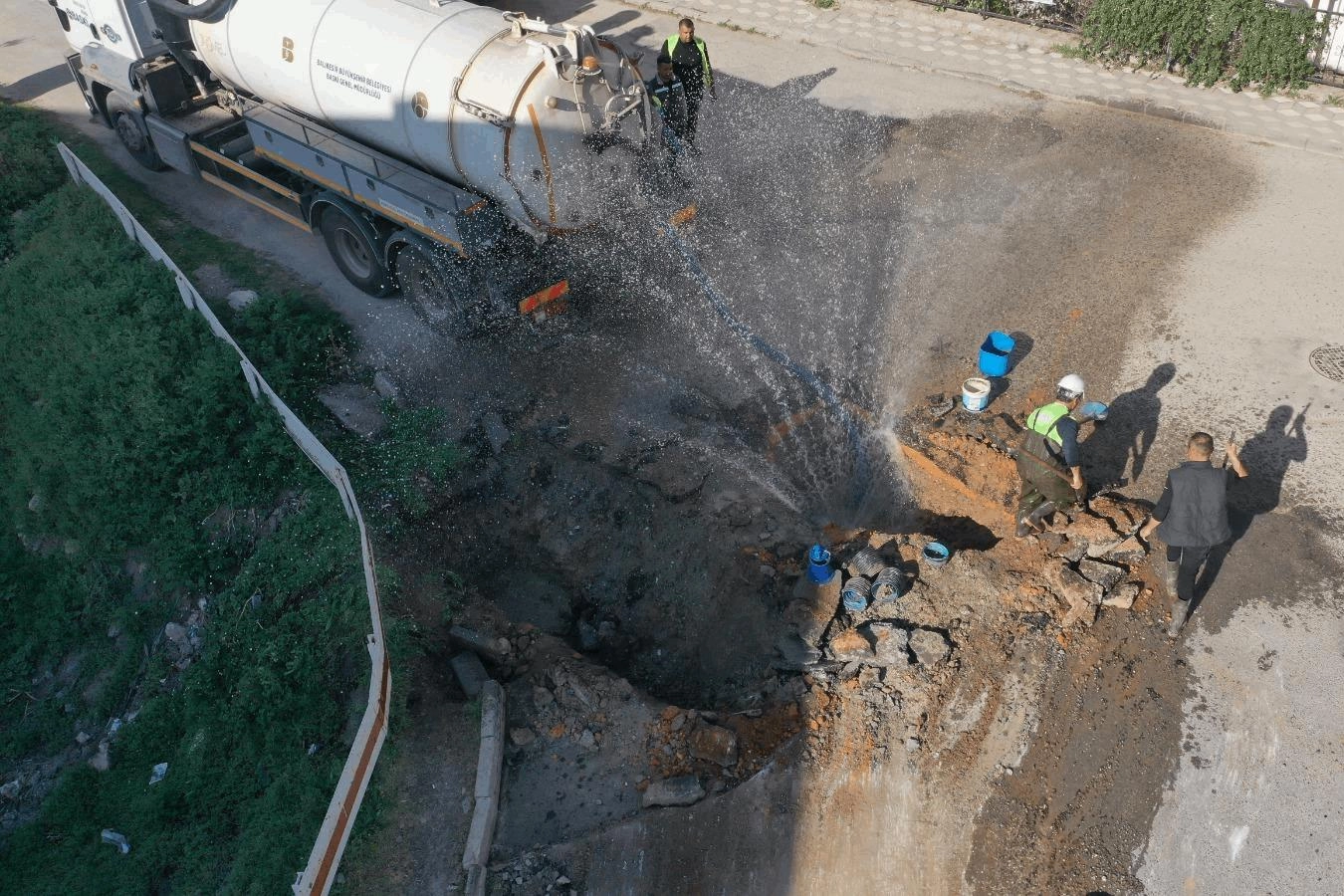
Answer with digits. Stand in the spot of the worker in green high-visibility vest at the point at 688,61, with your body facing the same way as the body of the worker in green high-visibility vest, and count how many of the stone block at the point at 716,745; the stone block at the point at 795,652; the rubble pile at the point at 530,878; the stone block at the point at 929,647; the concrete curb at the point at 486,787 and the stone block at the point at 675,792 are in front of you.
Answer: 6

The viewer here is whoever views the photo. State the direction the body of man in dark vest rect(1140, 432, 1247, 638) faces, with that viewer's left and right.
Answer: facing away from the viewer

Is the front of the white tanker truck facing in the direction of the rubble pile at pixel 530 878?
no

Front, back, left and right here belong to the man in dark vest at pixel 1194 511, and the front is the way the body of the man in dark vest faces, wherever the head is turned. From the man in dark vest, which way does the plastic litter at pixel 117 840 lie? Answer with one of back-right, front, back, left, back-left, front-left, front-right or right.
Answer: back-left

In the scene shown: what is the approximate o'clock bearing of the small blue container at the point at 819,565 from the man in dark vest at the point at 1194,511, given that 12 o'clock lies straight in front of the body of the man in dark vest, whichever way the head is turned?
The small blue container is roughly at 8 o'clock from the man in dark vest.

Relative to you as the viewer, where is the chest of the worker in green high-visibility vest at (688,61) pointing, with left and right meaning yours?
facing the viewer

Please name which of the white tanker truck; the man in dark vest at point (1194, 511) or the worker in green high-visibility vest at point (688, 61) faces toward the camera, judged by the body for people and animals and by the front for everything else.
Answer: the worker in green high-visibility vest

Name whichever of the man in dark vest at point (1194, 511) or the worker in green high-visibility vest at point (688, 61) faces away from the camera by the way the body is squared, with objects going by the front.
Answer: the man in dark vest

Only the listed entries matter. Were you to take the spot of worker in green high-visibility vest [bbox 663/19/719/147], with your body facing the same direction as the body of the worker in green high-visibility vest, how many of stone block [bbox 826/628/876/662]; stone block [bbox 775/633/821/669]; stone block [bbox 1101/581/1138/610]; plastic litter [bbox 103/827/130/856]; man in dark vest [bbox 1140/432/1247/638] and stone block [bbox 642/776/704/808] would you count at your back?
0

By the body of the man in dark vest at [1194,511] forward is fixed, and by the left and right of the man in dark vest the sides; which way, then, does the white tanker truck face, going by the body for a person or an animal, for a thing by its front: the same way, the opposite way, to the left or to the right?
to the left

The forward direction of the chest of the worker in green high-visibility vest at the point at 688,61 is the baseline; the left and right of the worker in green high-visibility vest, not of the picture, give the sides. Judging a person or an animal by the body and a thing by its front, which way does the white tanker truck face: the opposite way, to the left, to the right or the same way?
to the right

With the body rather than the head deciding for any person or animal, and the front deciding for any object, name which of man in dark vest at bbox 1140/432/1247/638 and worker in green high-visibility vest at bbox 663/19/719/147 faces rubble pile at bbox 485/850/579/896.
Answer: the worker in green high-visibility vest

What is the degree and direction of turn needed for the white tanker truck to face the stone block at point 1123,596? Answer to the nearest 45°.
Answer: approximately 180°

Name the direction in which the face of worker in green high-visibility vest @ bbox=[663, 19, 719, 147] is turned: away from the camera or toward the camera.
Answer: toward the camera

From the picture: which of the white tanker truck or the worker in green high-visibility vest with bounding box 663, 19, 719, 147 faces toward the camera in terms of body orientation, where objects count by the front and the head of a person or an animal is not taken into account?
the worker in green high-visibility vest

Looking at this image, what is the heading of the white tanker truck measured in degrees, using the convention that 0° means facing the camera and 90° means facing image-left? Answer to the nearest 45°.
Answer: approximately 135°

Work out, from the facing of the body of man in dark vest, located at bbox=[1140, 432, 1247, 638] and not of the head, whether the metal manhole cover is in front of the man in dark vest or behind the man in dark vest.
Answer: in front

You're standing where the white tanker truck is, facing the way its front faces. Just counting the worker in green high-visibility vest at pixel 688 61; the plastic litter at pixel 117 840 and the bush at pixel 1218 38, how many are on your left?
1

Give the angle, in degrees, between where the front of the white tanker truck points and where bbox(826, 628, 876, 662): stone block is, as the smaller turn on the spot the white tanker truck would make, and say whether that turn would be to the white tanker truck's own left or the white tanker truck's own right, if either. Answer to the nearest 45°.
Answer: approximately 135° to the white tanker truck's own left
